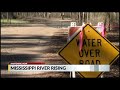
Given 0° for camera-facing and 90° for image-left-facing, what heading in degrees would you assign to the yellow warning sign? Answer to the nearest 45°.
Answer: approximately 0°
